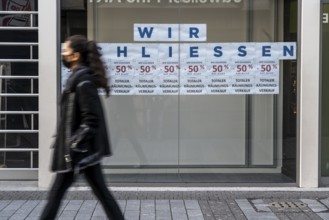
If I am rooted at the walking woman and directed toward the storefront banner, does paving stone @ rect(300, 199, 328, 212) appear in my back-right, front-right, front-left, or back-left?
front-right

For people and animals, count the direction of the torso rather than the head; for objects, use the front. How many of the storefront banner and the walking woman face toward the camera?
1

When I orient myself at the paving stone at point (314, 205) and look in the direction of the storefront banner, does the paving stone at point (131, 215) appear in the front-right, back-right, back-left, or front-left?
front-left

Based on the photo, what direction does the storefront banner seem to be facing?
toward the camera
